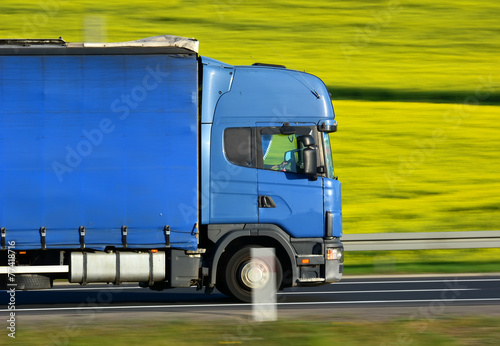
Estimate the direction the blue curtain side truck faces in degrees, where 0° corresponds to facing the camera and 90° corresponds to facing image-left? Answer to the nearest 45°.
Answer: approximately 270°
